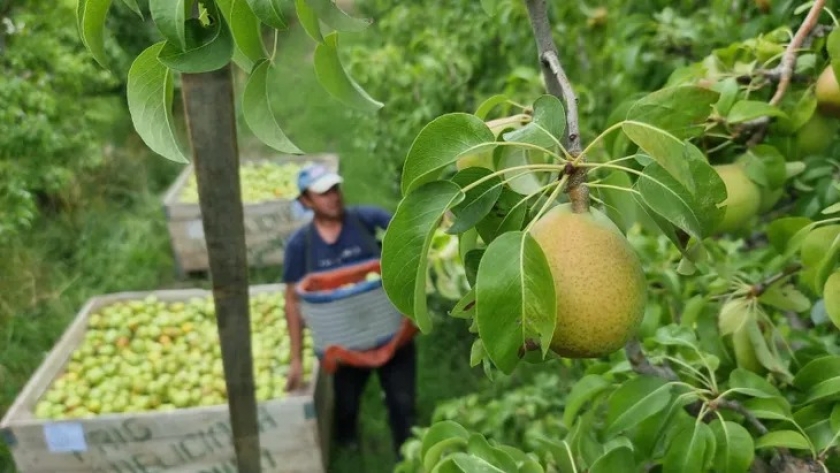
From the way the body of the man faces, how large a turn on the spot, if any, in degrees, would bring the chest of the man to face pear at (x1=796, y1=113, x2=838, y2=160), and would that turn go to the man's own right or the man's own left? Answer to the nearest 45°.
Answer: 0° — they already face it

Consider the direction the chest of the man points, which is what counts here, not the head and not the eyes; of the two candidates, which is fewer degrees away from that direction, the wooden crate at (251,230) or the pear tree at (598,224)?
the pear tree

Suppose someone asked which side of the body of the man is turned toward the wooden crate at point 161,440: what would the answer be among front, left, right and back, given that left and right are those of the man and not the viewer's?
right

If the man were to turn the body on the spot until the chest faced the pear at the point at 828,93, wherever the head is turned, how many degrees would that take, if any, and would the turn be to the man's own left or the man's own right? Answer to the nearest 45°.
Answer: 0° — they already face it

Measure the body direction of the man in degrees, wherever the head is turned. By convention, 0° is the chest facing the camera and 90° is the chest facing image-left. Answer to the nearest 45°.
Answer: approximately 315°

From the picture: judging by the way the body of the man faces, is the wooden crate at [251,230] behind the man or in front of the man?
behind
